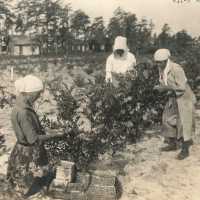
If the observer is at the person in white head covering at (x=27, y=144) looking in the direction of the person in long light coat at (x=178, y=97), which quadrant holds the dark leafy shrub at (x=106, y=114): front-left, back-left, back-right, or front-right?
front-left

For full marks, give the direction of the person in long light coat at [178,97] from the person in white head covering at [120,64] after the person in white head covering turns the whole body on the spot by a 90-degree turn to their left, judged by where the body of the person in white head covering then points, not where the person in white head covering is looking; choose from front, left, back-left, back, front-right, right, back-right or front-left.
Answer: front-right

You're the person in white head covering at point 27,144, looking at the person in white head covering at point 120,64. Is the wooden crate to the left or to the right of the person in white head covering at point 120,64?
right

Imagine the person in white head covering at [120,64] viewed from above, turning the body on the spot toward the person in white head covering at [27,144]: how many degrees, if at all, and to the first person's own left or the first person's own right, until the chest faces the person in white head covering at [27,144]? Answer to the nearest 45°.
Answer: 0° — they already face them

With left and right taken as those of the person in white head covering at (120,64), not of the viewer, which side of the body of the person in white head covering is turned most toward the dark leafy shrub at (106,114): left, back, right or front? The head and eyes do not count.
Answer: front

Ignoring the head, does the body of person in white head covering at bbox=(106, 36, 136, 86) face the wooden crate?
yes

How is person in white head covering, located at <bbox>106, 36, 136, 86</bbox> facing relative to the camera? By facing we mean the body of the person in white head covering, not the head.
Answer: toward the camera
